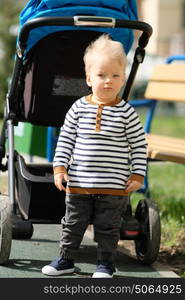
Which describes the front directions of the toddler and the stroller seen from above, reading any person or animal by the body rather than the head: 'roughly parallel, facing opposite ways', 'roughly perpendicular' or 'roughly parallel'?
roughly parallel, facing opposite ways

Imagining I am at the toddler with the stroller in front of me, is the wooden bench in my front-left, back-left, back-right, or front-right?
front-right

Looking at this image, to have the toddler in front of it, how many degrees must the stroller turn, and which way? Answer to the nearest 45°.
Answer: approximately 135° to its right

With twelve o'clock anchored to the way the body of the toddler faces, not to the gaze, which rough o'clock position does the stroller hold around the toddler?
The stroller is roughly at 5 o'clock from the toddler.

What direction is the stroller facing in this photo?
away from the camera

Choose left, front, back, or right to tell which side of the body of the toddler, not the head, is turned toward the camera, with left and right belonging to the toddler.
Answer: front

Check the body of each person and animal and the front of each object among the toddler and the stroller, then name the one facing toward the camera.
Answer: the toddler

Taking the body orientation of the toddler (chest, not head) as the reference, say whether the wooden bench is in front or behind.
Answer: behind

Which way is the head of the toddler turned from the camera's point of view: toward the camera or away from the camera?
toward the camera
